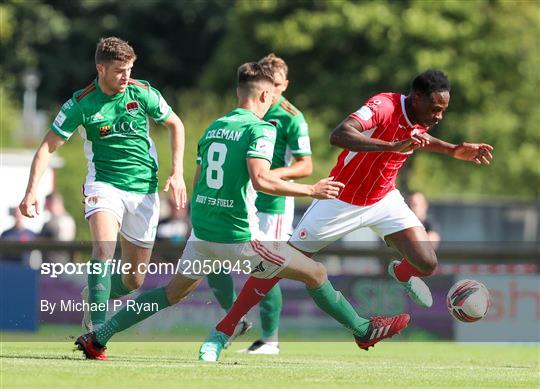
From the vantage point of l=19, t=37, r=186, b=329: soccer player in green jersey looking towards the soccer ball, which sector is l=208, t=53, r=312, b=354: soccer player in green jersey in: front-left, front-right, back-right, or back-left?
front-left

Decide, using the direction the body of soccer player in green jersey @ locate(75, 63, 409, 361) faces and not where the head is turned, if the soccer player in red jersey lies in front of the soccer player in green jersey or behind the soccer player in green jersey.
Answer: in front

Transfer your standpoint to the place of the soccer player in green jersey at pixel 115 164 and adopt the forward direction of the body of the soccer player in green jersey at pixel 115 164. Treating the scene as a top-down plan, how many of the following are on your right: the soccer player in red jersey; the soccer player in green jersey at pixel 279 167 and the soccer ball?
0

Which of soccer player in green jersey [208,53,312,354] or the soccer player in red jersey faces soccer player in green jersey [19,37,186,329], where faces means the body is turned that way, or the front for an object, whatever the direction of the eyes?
soccer player in green jersey [208,53,312,354]

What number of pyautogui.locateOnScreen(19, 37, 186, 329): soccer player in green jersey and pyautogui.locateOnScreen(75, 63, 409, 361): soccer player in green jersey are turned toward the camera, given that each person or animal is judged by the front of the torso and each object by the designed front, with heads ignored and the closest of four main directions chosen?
1

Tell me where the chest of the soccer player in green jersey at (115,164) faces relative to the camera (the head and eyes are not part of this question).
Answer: toward the camera

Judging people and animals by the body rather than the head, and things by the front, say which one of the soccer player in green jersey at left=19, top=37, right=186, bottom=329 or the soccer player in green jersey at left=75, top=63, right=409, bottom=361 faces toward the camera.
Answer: the soccer player in green jersey at left=19, top=37, right=186, bottom=329

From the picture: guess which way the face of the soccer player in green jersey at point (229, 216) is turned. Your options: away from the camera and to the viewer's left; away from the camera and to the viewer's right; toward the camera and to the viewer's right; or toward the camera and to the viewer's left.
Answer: away from the camera and to the viewer's right

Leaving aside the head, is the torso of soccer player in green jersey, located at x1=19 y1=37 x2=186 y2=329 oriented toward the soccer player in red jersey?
no

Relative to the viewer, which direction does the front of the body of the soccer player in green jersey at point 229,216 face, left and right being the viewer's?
facing away from the viewer and to the right of the viewer
